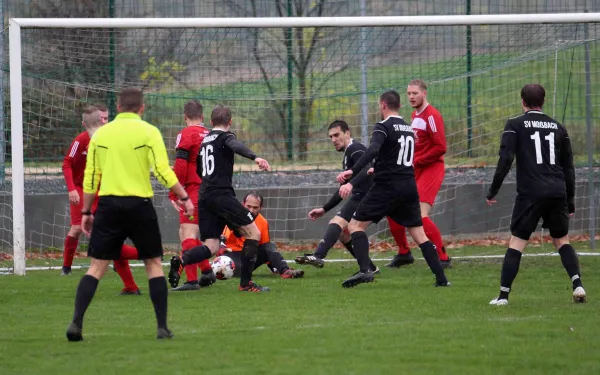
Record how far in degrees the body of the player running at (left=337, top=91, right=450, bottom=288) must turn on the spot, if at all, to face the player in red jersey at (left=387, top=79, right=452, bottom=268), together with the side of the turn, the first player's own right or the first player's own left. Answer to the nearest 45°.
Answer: approximately 45° to the first player's own right

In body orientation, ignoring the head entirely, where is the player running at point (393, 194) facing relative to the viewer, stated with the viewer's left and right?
facing away from the viewer and to the left of the viewer

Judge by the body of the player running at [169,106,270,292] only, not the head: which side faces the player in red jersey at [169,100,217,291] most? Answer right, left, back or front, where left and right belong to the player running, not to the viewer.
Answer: left

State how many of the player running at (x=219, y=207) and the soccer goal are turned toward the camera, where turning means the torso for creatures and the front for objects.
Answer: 1

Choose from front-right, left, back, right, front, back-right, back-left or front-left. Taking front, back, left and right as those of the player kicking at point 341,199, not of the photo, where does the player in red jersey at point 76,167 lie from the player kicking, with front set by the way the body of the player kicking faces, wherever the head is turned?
front-right

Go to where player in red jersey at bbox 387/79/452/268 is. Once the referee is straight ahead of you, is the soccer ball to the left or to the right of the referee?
right

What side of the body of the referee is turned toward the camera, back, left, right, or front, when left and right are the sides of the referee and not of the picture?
back

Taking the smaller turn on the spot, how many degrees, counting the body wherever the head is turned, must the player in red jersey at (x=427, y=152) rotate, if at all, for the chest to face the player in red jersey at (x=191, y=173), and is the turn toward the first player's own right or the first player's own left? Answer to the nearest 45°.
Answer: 0° — they already face them

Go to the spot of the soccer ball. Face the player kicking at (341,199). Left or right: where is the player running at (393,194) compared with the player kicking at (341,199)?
right

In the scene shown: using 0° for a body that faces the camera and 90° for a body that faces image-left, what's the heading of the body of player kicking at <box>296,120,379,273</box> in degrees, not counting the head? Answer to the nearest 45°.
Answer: approximately 45°

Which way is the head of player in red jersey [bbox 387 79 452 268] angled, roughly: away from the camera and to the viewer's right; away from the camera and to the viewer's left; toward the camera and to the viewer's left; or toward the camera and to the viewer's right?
toward the camera and to the viewer's left

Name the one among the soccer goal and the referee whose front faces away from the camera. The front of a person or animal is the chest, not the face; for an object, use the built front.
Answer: the referee
